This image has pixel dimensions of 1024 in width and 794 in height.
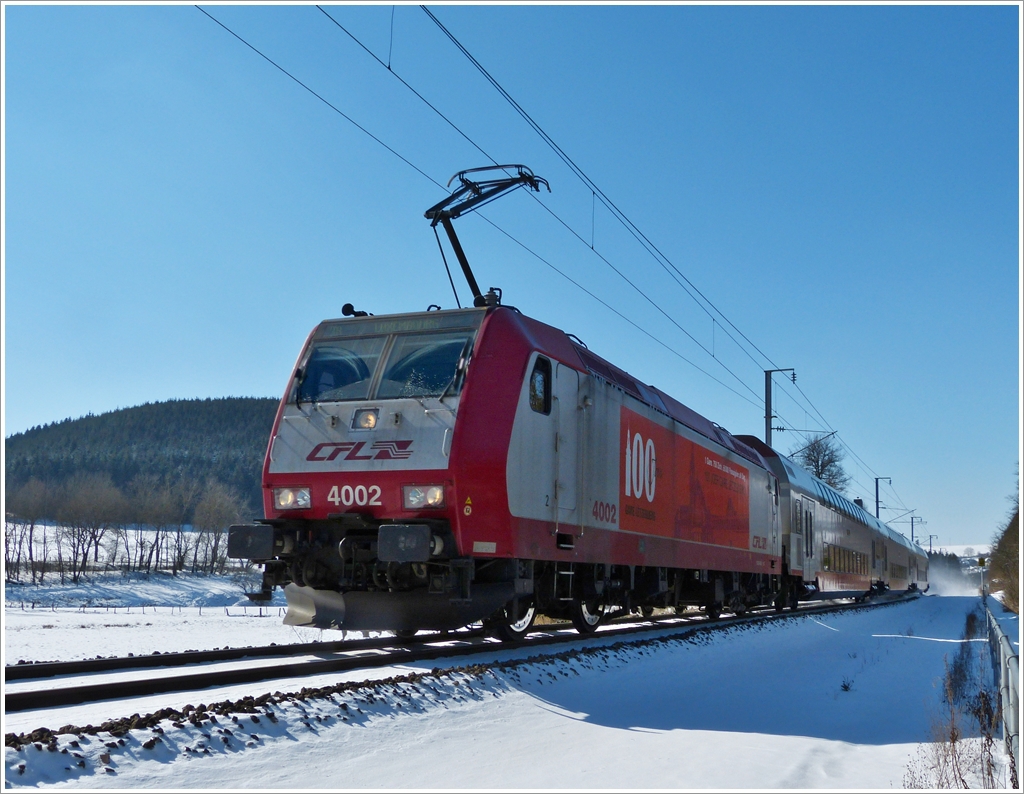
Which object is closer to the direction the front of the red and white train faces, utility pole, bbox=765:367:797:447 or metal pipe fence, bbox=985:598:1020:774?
the metal pipe fence

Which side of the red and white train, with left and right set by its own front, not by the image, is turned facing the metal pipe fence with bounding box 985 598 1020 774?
left

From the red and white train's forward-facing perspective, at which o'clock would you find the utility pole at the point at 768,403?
The utility pole is roughly at 5 o'clock from the red and white train.

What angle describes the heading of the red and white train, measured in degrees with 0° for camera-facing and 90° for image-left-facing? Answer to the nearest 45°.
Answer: approximately 45°
